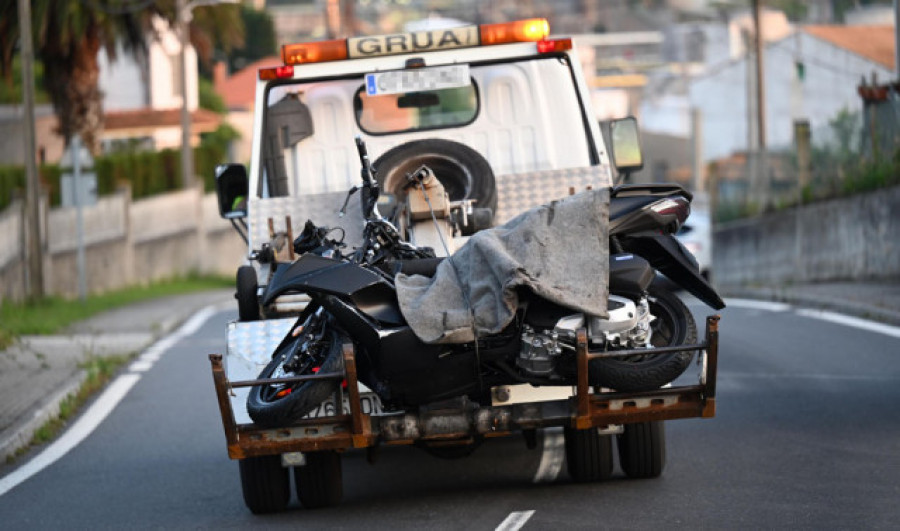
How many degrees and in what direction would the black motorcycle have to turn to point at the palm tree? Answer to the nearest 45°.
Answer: approximately 90° to its right

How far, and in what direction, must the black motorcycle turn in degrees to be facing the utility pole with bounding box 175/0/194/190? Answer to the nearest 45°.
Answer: approximately 90° to its right

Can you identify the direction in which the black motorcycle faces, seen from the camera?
facing to the left of the viewer

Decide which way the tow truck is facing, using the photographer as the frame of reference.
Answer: facing away from the viewer

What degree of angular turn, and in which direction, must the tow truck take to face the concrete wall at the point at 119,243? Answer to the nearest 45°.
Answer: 0° — it already faces it
